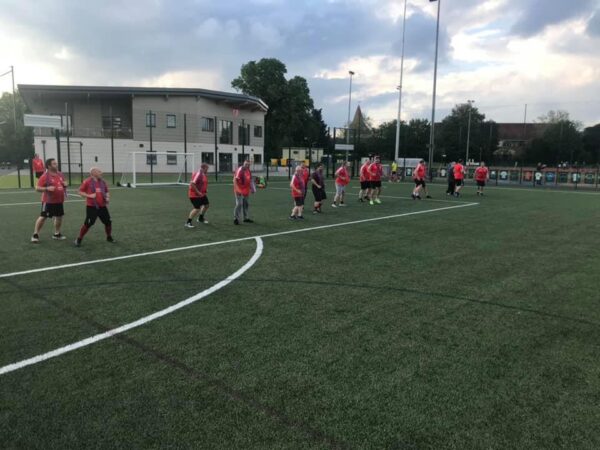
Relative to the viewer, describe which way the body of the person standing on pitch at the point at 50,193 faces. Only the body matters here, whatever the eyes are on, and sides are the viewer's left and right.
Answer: facing the viewer and to the right of the viewer

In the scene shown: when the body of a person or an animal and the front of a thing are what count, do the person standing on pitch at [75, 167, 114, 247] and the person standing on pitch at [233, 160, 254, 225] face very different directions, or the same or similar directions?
same or similar directions

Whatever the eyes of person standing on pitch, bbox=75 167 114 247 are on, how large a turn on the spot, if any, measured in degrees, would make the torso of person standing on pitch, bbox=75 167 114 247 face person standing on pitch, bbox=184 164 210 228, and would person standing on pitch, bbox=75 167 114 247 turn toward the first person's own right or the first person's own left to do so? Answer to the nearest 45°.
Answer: approximately 90° to the first person's own left

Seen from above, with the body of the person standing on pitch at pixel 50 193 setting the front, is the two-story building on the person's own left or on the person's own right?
on the person's own left

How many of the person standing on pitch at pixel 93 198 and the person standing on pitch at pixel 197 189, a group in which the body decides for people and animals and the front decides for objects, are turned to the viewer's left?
0
